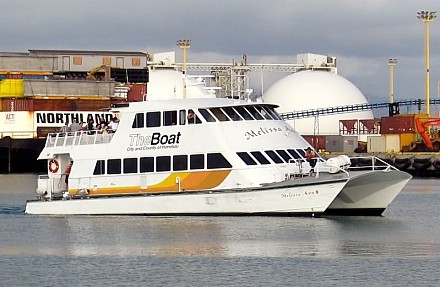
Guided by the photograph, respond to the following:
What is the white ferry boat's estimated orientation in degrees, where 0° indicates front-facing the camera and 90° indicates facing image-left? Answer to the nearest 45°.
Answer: approximately 315°
